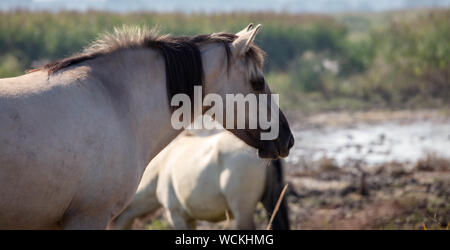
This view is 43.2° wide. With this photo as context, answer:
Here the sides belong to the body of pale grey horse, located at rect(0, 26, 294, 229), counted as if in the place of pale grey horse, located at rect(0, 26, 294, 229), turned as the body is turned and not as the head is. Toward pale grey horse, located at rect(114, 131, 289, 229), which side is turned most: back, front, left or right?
left

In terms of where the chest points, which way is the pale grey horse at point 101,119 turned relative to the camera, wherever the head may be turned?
to the viewer's right
